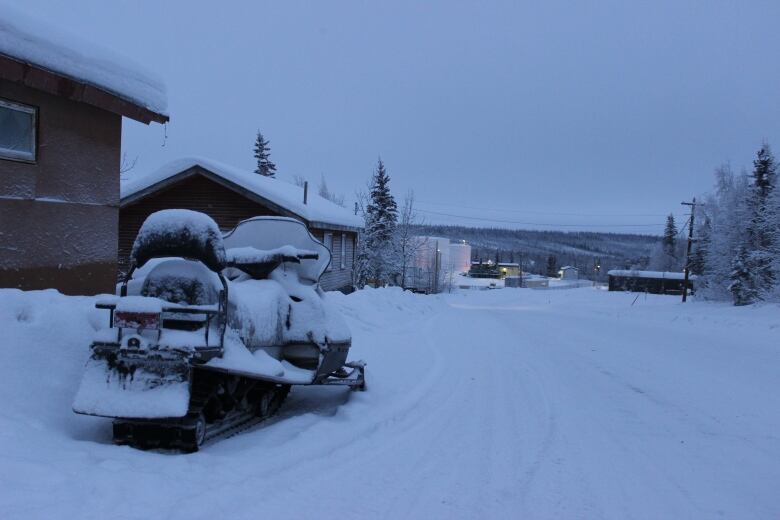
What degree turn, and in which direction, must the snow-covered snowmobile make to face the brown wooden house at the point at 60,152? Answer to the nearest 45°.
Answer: approximately 90° to its left

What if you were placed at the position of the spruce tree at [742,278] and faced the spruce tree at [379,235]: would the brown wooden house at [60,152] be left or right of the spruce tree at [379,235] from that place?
left

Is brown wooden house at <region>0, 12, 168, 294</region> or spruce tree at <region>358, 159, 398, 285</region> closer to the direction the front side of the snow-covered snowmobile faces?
the spruce tree

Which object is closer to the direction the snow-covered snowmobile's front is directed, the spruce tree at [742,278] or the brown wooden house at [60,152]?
the spruce tree

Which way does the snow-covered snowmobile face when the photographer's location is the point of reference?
facing away from the viewer and to the right of the viewer

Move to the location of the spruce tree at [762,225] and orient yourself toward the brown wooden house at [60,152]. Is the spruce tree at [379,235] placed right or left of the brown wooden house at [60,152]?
right

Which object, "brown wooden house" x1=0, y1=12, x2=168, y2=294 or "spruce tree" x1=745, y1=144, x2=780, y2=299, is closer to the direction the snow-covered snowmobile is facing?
the spruce tree

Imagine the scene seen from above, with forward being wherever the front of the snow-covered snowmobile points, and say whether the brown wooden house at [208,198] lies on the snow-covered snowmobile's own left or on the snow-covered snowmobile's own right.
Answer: on the snow-covered snowmobile's own left
